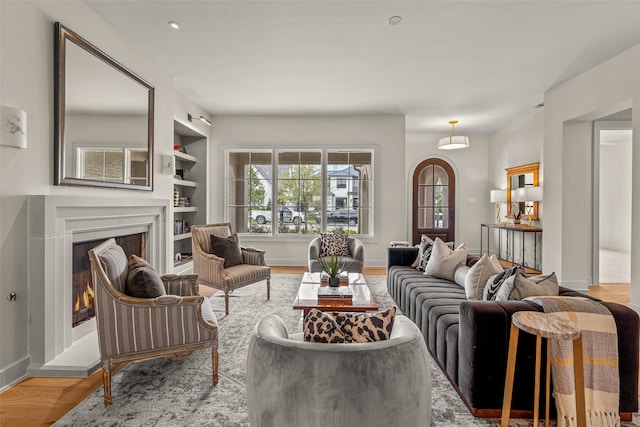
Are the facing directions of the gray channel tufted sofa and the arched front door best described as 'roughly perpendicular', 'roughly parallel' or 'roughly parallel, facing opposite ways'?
roughly perpendicular

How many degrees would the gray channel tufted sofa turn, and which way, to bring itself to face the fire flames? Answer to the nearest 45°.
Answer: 0° — it already faces it

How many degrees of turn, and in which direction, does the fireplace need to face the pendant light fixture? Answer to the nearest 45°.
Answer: approximately 45° to its left

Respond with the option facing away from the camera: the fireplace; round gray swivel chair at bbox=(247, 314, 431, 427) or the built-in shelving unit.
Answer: the round gray swivel chair

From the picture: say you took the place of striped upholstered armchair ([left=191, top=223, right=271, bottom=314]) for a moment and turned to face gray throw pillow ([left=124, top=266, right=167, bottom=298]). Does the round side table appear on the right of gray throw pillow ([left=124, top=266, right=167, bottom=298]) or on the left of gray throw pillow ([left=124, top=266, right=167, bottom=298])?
left

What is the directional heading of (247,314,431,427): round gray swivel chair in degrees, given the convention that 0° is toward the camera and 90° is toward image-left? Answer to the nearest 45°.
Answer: approximately 180°

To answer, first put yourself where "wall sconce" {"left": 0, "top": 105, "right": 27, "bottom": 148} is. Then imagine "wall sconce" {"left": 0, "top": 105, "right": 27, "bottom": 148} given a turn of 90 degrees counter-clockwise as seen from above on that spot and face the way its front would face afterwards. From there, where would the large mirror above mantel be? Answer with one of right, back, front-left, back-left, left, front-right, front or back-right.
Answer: front

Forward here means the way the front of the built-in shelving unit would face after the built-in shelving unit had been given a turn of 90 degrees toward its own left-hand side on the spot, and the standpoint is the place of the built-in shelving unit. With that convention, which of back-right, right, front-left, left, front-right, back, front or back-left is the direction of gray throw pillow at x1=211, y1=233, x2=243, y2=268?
back-right

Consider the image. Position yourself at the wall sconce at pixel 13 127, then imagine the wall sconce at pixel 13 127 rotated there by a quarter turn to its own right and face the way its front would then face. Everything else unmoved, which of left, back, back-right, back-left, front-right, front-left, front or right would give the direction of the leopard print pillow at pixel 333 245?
back-left

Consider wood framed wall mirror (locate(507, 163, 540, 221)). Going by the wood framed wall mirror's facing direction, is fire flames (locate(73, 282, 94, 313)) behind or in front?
in front

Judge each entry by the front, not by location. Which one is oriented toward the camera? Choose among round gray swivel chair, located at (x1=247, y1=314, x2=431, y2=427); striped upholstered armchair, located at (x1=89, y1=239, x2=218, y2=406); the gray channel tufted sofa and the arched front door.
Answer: the arched front door

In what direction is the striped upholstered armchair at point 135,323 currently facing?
to the viewer's right

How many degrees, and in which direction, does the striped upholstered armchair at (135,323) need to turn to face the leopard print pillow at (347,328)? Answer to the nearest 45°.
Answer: approximately 45° to its right

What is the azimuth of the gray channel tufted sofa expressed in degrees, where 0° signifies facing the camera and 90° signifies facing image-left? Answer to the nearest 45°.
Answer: approximately 90°

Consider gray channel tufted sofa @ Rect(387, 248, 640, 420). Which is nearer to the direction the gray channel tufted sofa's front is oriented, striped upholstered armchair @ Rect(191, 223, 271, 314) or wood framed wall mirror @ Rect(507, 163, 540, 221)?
the striped upholstered armchair

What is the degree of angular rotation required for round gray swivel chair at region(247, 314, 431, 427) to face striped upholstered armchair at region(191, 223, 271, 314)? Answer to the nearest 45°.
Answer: approximately 45° to its left
